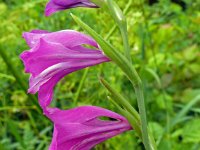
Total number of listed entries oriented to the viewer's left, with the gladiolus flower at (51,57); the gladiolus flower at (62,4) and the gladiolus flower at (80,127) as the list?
3

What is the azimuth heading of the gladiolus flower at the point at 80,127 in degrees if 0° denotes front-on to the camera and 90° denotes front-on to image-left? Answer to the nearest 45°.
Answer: approximately 90°

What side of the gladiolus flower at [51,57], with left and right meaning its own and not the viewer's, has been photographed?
left

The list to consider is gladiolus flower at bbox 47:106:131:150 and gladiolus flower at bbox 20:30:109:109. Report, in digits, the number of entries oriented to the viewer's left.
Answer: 2

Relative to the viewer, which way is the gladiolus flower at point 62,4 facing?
to the viewer's left
